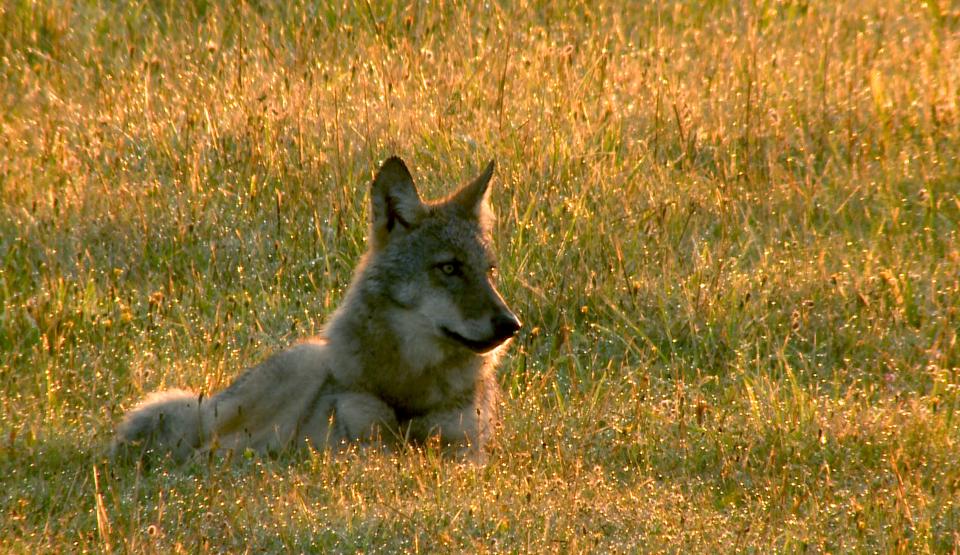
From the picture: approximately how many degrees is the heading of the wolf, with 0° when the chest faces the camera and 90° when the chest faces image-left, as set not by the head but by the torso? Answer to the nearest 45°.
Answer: approximately 315°
